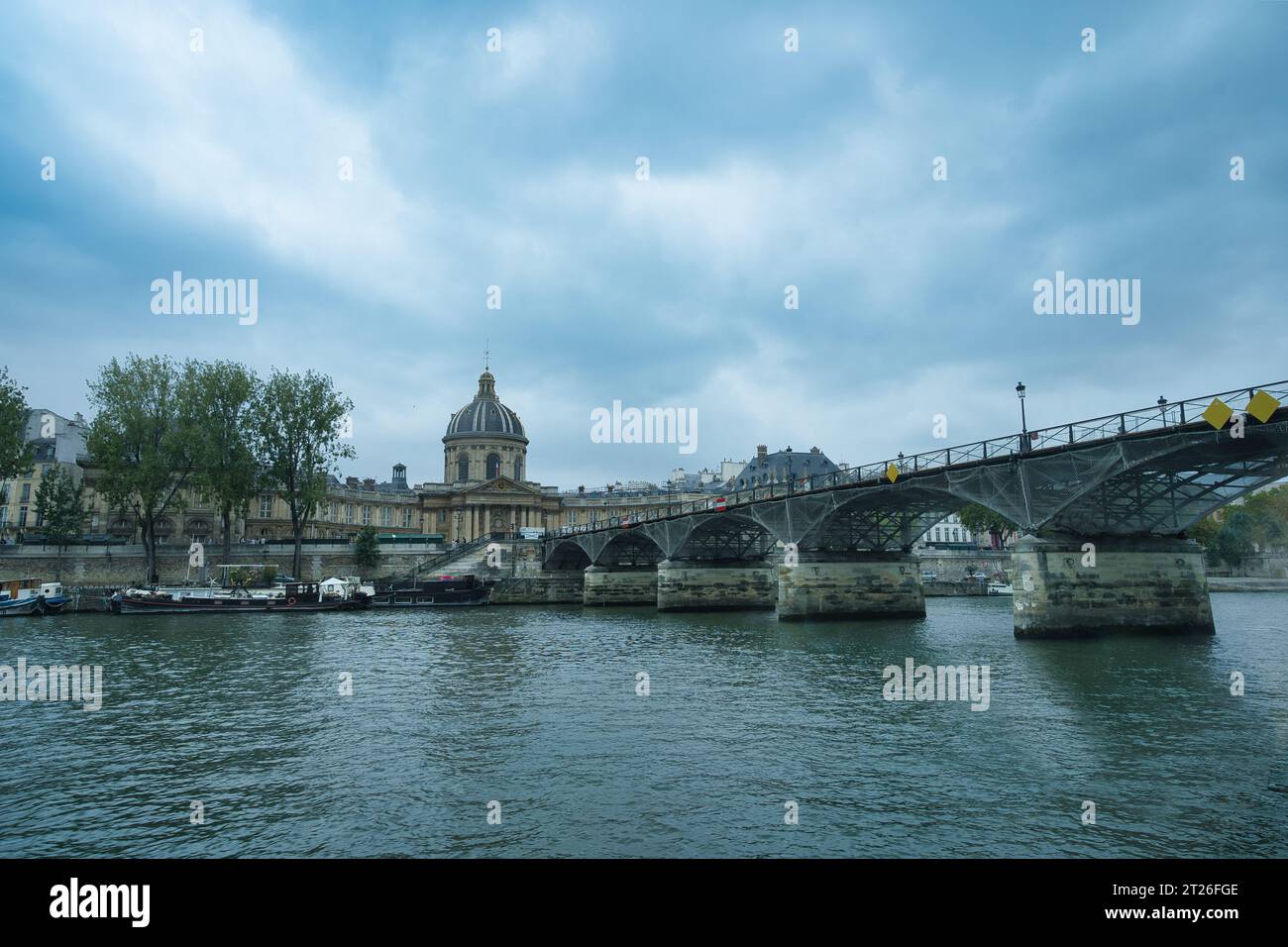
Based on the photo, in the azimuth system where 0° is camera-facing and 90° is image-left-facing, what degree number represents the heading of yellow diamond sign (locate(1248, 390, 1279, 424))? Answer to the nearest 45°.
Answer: approximately 0°

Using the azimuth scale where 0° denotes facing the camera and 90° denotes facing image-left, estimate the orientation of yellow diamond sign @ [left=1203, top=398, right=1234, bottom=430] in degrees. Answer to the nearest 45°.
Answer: approximately 0°

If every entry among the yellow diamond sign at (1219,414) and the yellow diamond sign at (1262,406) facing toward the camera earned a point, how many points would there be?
2

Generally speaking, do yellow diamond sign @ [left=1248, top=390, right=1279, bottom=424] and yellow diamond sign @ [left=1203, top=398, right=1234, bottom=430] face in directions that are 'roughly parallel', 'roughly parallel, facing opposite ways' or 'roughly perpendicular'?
roughly parallel

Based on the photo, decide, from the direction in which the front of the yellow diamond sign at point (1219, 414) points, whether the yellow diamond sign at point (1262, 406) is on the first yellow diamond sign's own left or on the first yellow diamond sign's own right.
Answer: on the first yellow diamond sign's own left

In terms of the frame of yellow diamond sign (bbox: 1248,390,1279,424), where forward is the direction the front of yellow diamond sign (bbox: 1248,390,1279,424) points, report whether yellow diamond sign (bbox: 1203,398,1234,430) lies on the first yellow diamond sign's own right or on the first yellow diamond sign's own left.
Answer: on the first yellow diamond sign's own right
